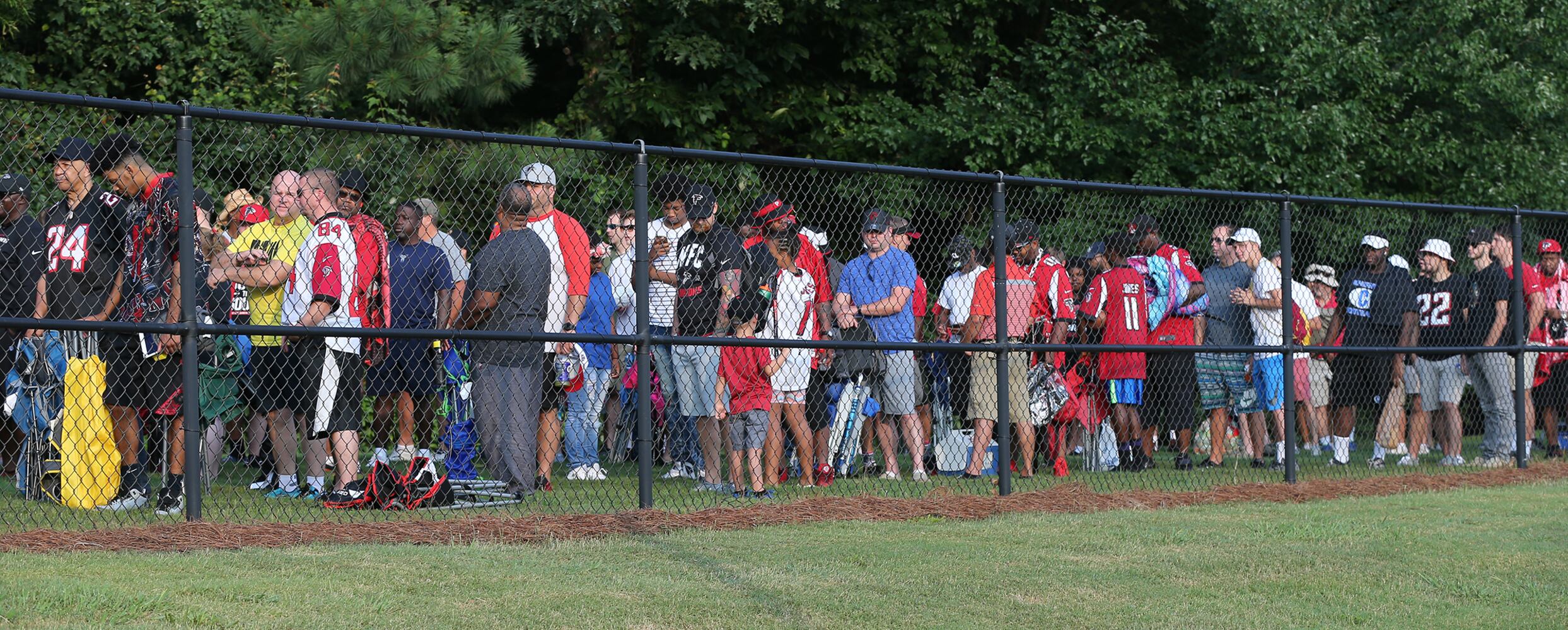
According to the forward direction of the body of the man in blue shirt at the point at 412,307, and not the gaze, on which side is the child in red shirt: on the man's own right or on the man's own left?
on the man's own left

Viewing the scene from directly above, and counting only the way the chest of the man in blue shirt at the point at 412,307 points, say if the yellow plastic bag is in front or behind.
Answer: in front

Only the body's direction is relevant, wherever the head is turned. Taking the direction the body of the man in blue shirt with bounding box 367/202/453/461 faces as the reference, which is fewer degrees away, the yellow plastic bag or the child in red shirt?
the yellow plastic bag

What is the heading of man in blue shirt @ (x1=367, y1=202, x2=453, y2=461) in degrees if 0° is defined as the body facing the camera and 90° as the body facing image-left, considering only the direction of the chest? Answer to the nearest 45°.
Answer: approximately 45°

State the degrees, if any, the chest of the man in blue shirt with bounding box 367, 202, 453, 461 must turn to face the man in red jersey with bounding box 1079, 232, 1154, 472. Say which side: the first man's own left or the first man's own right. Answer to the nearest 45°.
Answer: approximately 135° to the first man's own left

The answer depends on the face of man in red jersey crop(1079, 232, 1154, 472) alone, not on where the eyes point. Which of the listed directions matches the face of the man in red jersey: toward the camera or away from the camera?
away from the camera

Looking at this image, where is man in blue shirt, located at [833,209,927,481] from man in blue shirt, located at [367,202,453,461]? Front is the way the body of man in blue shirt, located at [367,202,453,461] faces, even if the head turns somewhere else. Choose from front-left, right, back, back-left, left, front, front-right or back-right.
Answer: back-left
